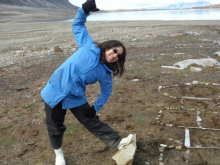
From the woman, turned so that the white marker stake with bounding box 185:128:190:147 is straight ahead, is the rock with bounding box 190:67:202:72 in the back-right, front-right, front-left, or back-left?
front-left

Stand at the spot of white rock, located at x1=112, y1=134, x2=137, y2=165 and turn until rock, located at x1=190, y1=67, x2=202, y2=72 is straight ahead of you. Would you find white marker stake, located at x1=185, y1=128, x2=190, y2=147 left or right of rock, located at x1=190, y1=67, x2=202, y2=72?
right

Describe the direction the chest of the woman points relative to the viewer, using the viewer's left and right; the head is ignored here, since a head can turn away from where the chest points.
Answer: facing the viewer

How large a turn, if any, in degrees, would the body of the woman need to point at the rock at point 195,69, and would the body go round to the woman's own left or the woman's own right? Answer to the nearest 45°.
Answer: approximately 135° to the woman's own left

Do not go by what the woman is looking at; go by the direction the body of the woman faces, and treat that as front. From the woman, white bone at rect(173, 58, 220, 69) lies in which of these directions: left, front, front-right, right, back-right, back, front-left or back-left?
back-left
